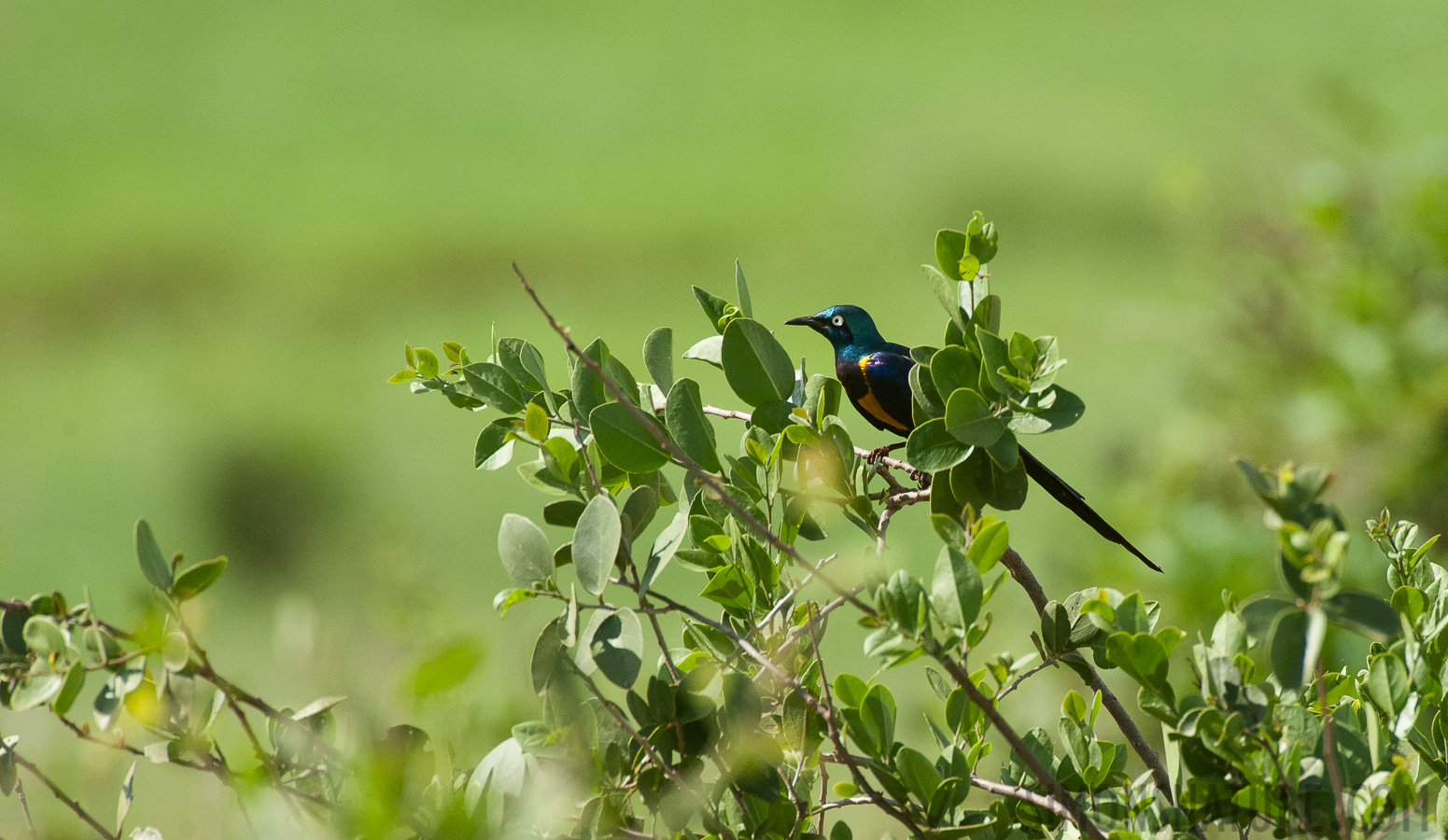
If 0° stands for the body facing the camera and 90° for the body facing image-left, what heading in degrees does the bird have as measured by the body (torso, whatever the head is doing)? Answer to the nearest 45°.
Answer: approximately 90°
